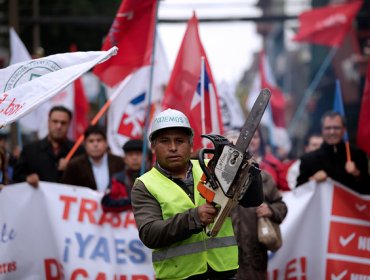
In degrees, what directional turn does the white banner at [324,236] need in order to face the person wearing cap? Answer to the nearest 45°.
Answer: approximately 90° to its right

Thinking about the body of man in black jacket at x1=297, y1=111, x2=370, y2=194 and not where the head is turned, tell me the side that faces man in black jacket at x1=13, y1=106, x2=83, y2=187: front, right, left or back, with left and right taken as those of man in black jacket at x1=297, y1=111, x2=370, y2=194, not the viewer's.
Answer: right

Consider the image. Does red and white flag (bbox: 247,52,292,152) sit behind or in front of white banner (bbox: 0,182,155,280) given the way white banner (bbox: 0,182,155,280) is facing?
behind

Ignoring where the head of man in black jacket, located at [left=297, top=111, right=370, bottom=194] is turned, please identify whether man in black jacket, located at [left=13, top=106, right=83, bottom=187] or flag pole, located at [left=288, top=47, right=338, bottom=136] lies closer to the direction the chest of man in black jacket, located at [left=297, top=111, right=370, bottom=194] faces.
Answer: the man in black jacket

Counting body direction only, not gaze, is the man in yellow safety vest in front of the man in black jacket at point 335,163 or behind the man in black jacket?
in front

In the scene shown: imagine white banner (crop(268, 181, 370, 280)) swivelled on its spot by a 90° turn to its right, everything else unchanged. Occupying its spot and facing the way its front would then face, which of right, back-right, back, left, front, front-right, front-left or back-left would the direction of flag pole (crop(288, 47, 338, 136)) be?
right

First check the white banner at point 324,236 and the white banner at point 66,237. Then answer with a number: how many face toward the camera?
2
